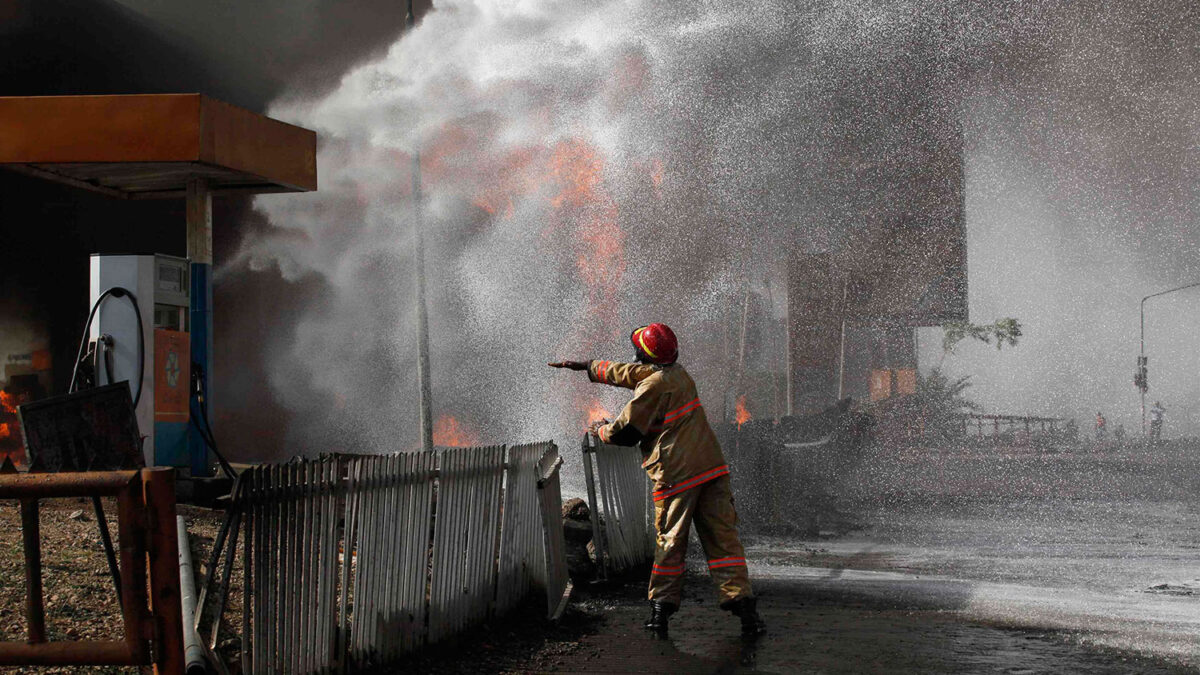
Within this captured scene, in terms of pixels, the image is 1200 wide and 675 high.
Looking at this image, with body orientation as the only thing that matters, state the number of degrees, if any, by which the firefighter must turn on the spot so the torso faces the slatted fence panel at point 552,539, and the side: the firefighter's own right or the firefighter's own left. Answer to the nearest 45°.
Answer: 0° — they already face it

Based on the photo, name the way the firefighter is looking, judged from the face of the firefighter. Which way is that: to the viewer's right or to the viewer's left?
to the viewer's left

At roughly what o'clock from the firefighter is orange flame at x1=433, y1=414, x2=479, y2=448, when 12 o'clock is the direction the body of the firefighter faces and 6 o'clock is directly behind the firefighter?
The orange flame is roughly at 1 o'clock from the firefighter.

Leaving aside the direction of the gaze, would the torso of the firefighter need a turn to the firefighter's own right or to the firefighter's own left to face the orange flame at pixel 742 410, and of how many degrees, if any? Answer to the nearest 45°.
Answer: approximately 45° to the firefighter's own right

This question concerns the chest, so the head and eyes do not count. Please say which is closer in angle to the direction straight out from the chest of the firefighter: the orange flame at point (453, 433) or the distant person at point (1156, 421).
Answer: the orange flame

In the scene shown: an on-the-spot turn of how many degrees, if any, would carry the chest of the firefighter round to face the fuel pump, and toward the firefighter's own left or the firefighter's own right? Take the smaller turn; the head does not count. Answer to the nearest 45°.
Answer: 0° — they already face it

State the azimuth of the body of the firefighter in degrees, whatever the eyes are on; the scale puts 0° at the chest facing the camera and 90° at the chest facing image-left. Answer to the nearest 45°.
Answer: approximately 135°

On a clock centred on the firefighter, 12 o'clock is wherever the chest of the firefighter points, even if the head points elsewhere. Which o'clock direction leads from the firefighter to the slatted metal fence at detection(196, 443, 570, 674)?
The slatted metal fence is roughly at 9 o'clock from the firefighter.
